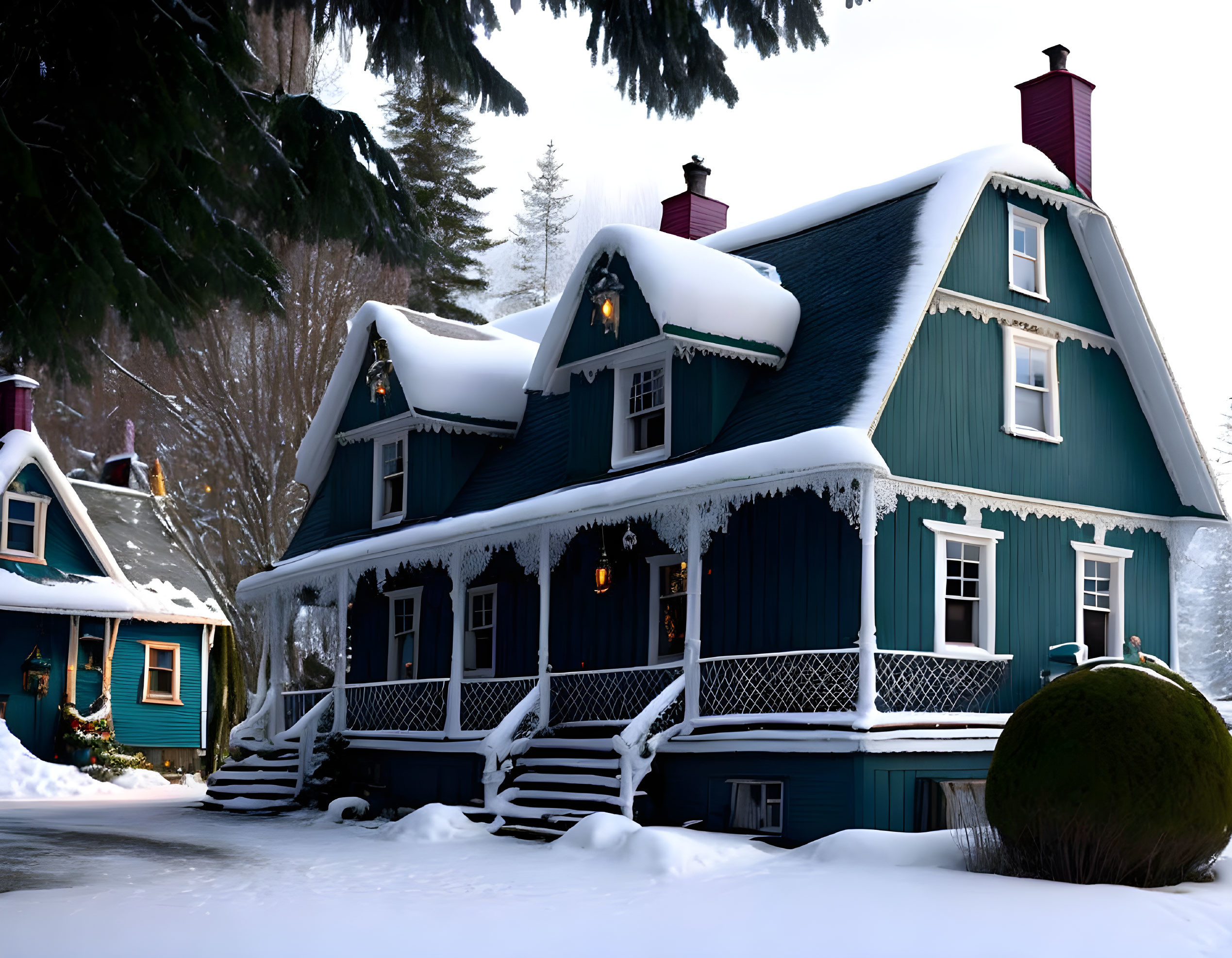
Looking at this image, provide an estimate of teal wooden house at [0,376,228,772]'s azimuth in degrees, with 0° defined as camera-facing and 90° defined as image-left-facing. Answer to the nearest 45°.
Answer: approximately 0°

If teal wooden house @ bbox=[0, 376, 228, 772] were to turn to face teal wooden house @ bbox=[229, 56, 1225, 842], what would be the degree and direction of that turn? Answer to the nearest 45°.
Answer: approximately 45° to its left

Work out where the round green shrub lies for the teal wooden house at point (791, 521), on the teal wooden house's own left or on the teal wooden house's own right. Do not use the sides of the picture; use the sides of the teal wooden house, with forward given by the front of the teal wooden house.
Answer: on the teal wooden house's own left

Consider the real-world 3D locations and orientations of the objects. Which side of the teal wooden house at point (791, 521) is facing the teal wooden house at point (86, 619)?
right

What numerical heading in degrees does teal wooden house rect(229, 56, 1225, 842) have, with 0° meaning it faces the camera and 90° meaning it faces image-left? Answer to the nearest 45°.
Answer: approximately 45°

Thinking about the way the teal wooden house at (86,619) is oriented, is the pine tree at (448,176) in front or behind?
behind
